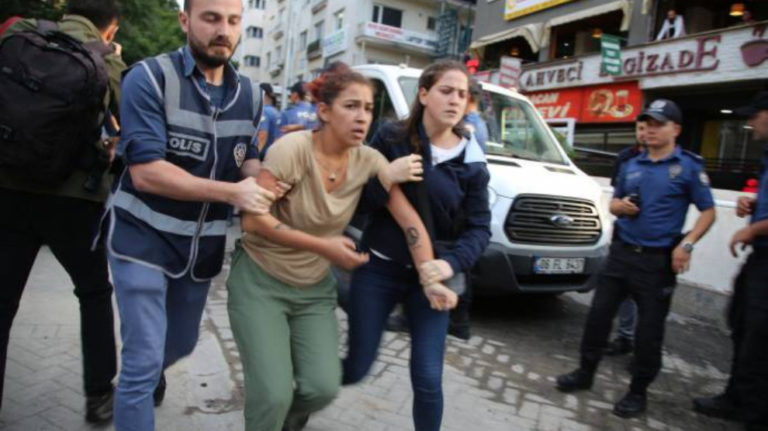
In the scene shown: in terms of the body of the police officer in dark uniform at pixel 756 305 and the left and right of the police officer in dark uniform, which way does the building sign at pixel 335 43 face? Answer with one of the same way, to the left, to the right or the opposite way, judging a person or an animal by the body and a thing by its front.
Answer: to the left

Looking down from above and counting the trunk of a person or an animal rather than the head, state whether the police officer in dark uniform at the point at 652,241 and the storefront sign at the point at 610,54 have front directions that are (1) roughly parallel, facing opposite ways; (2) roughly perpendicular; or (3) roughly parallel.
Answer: roughly parallel

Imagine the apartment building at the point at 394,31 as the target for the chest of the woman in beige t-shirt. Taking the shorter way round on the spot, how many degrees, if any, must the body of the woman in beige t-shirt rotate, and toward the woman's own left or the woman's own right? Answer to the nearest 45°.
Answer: approximately 135° to the woman's own left

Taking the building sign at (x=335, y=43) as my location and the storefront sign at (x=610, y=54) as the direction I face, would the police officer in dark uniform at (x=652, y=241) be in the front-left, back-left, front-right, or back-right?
front-right

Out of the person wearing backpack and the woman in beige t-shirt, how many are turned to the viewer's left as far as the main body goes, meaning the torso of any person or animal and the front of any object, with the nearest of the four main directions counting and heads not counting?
0

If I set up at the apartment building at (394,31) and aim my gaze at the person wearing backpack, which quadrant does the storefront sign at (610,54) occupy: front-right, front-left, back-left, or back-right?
front-left

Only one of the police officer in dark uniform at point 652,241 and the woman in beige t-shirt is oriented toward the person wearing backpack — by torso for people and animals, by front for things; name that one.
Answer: the police officer in dark uniform

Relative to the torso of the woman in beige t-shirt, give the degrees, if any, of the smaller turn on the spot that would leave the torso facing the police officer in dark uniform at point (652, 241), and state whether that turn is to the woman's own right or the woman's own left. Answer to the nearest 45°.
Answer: approximately 90° to the woman's own left

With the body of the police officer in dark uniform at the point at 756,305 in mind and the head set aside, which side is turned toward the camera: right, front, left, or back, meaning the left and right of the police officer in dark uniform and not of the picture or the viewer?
left

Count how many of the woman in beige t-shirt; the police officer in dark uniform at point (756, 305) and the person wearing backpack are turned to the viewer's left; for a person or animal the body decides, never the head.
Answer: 1

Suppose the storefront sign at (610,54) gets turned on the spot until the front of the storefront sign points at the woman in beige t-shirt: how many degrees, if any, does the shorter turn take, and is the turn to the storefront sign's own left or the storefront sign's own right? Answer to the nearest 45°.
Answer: approximately 45° to the storefront sign's own left

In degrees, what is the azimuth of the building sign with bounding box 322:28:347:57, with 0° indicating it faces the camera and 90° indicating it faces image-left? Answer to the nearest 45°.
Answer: approximately 45°

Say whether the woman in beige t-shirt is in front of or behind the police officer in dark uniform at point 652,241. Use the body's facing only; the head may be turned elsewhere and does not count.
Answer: in front

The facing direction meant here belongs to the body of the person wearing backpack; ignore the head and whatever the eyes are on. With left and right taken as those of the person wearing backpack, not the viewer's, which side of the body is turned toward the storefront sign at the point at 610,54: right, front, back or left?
front

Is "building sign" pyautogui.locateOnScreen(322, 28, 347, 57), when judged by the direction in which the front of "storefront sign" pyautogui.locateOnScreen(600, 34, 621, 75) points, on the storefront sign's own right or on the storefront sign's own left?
on the storefront sign's own right
